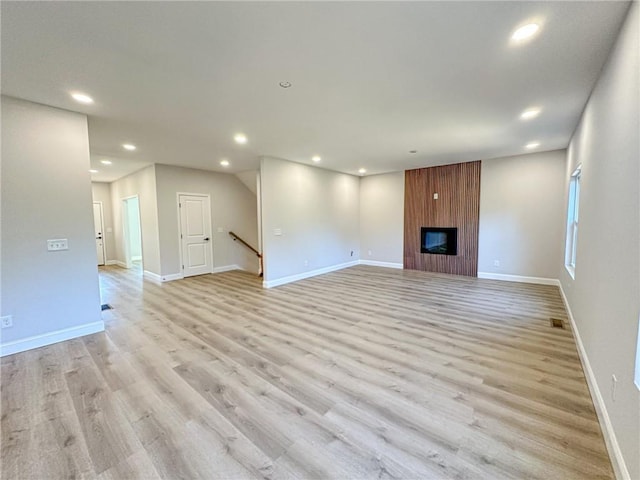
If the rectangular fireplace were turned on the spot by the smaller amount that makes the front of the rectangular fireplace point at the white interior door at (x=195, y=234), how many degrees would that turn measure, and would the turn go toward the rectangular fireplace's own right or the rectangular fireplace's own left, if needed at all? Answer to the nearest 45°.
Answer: approximately 45° to the rectangular fireplace's own right

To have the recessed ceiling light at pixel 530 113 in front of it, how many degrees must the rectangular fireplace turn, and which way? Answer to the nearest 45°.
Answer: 0° — it already faces it

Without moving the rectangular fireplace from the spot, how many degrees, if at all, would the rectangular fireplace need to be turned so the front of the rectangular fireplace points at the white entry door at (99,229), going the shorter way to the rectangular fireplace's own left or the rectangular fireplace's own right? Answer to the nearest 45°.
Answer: approximately 90° to the rectangular fireplace's own right

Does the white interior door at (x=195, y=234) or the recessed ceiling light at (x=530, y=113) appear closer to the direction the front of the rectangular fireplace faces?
the recessed ceiling light

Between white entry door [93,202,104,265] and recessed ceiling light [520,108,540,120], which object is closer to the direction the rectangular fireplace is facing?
the recessed ceiling light

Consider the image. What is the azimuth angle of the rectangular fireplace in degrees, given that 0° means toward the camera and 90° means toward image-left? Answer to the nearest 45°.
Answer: approximately 0°
